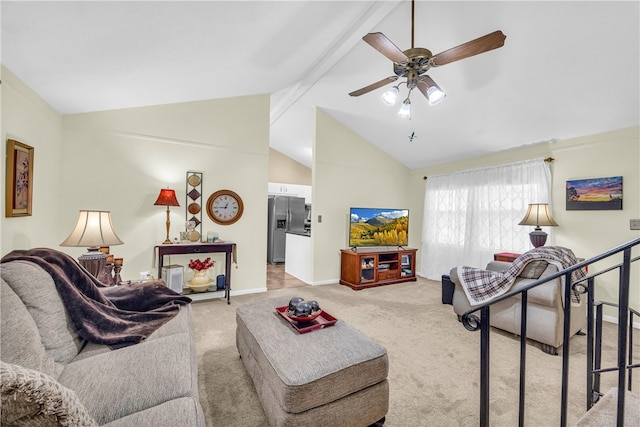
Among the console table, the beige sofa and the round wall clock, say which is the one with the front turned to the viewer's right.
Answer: the beige sofa

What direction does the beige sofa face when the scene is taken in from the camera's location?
facing to the right of the viewer

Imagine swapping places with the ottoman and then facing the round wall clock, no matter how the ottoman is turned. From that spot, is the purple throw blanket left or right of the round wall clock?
left

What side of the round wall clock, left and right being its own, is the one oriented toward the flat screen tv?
left

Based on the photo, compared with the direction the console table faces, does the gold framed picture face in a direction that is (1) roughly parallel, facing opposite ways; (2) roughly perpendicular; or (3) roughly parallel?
roughly perpendicular

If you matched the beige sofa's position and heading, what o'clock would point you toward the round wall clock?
The round wall clock is roughly at 10 o'clock from the beige sofa.

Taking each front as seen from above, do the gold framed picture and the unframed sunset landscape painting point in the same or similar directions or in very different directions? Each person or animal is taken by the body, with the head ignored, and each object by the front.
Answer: very different directions

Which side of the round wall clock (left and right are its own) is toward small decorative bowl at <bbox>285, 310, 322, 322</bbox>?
front

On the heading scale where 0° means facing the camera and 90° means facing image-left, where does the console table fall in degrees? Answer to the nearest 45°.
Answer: approximately 0°

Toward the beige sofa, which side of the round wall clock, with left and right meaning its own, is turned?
front

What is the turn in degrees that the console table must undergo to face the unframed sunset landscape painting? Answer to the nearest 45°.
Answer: approximately 45° to its left

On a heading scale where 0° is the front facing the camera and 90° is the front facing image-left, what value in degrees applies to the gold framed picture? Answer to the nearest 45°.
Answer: approximately 315°

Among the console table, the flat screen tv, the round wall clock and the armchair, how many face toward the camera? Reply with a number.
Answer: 3
